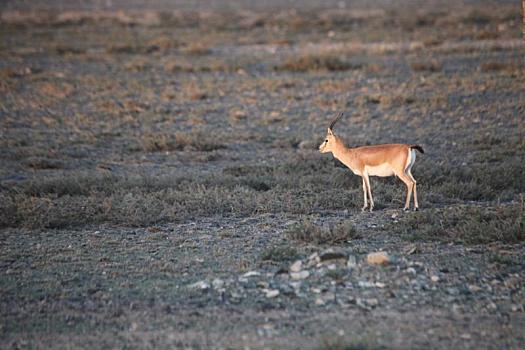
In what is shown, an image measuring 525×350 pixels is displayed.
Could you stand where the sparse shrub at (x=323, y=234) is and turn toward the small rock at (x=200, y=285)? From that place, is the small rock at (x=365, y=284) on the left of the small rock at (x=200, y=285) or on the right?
left

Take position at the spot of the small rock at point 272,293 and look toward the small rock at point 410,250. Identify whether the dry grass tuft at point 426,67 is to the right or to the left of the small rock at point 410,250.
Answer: left

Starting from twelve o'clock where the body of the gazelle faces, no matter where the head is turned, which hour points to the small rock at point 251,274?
The small rock is roughly at 10 o'clock from the gazelle.

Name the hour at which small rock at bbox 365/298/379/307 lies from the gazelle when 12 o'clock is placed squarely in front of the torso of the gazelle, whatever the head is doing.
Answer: The small rock is roughly at 9 o'clock from the gazelle.

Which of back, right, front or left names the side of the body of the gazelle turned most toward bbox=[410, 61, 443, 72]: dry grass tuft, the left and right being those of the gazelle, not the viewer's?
right

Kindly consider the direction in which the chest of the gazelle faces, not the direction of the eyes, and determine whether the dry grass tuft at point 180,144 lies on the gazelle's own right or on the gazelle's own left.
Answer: on the gazelle's own right

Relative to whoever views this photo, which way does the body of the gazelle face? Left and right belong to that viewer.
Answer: facing to the left of the viewer

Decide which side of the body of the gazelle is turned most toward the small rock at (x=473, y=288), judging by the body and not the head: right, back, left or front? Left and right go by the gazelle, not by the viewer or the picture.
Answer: left

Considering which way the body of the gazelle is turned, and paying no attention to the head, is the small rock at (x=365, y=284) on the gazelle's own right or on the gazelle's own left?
on the gazelle's own left

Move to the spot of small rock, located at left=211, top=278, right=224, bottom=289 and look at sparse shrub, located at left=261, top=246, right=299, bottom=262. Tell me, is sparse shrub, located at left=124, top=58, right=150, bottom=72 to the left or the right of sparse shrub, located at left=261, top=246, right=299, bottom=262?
left

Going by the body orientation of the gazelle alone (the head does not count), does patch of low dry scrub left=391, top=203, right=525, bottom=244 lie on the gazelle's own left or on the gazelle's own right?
on the gazelle's own left

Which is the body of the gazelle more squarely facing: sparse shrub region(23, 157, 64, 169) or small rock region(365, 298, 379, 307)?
the sparse shrub

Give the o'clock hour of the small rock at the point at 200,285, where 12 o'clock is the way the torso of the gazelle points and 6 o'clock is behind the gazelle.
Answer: The small rock is roughly at 10 o'clock from the gazelle.

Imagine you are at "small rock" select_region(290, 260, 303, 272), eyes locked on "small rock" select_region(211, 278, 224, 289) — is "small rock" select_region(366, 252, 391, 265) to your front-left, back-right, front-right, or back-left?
back-left
